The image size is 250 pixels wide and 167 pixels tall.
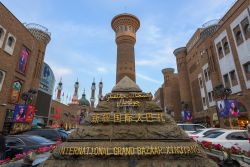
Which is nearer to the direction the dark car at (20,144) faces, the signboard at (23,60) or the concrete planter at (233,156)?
the concrete planter

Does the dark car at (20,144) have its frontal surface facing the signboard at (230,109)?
yes

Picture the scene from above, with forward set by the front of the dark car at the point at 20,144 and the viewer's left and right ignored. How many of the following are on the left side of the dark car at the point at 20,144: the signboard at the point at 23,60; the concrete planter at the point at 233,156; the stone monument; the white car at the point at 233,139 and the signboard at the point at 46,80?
2

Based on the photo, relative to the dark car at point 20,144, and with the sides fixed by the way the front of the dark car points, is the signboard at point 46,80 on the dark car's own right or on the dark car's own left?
on the dark car's own left

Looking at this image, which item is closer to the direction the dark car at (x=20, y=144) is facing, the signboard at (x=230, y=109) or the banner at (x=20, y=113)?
the signboard

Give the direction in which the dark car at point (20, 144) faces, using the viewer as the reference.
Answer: facing to the right of the viewer

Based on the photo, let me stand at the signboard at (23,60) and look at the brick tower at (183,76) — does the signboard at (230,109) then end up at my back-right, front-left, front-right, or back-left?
front-right

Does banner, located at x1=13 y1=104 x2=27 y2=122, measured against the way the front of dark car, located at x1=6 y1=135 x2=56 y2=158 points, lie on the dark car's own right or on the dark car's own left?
on the dark car's own left

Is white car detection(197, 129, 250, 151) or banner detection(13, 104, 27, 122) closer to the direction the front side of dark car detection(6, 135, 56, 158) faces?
the white car

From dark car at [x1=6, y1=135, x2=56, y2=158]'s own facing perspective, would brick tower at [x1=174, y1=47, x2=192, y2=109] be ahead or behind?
ahead

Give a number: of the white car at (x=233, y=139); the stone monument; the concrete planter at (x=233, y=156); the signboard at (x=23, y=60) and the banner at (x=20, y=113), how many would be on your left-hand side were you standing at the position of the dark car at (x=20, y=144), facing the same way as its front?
2

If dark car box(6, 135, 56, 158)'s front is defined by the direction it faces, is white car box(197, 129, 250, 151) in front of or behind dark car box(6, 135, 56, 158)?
in front

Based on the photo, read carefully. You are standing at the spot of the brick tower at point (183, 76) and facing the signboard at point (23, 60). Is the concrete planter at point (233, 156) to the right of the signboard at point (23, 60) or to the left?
left

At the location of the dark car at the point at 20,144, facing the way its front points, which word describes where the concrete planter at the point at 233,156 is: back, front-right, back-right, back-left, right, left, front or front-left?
front-right

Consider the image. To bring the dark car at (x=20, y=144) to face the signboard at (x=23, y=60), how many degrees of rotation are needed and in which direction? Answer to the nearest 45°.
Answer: approximately 90° to its left

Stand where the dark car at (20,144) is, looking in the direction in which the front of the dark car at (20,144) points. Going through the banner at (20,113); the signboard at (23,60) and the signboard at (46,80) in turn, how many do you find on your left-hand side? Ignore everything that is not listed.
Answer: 3
